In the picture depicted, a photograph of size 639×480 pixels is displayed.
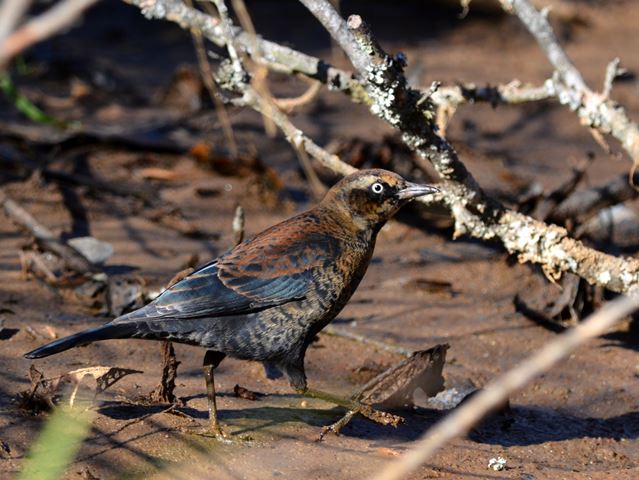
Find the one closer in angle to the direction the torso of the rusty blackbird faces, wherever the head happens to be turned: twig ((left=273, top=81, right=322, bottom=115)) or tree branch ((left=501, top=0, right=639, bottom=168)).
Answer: the tree branch

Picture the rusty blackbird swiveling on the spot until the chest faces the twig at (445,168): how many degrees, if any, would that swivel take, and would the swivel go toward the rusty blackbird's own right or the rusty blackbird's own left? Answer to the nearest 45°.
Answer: approximately 45° to the rusty blackbird's own left

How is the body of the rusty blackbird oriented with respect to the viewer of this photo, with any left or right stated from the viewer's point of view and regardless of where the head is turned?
facing to the right of the viewer

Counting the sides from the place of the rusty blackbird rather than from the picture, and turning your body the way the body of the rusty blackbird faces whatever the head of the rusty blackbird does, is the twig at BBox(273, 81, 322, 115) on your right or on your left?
on your left

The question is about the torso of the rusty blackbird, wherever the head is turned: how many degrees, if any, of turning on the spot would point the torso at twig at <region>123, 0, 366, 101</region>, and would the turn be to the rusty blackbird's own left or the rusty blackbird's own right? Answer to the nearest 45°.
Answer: approximately 90° to the rusty blackbird's own left
